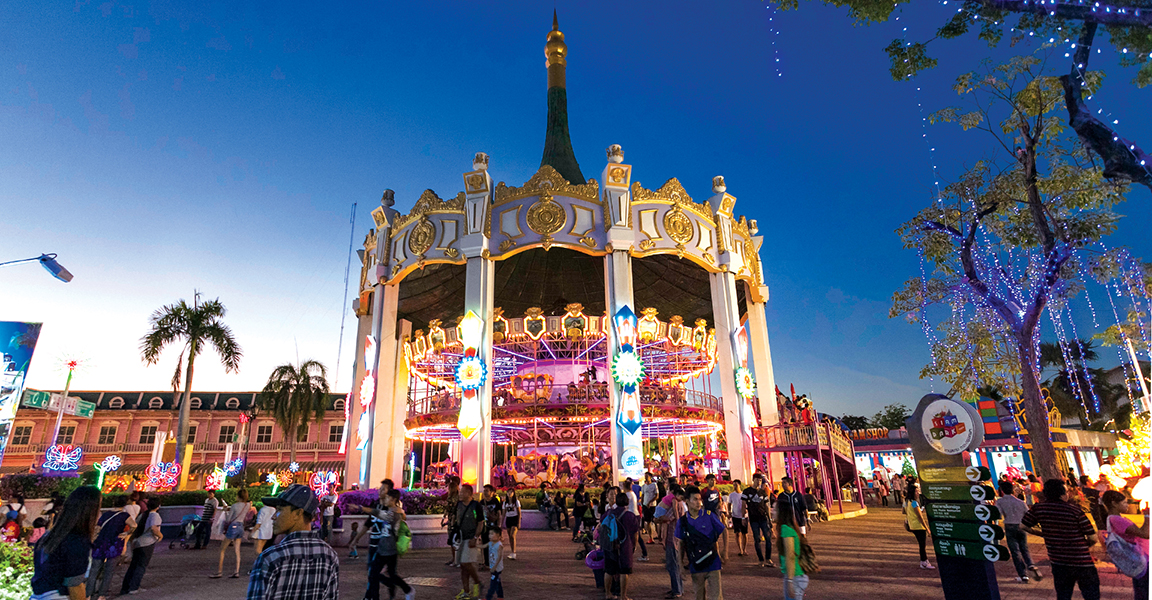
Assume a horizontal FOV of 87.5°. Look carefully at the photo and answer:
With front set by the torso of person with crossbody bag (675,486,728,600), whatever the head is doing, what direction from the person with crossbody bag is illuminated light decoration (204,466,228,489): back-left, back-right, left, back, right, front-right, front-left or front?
back-right

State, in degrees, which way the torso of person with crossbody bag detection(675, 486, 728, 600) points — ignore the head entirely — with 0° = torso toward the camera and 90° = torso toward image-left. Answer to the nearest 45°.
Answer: approximately 0°

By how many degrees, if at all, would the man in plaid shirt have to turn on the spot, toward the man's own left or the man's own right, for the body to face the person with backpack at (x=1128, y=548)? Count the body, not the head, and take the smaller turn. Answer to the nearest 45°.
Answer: approximately 135° to the man's own right

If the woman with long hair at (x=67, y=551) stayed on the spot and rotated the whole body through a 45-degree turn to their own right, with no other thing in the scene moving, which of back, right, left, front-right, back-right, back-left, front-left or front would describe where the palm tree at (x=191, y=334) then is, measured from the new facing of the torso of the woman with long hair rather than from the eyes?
left

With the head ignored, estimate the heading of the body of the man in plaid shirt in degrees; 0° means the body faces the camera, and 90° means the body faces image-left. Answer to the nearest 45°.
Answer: approximately 135°

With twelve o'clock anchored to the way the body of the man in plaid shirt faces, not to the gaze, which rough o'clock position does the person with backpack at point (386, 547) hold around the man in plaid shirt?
The person with backpack is roughly at 2 o'clock from the man in plaid shirt.

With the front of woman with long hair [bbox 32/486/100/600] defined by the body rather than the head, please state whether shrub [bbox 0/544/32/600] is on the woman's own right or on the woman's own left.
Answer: on the woman's own left

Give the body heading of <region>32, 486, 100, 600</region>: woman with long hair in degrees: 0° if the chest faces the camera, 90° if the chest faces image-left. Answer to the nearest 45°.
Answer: approximately 225°

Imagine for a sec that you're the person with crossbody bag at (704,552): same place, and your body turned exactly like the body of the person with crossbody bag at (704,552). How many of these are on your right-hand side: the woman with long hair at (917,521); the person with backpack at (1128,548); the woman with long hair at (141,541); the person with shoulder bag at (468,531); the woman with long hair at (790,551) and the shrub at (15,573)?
3

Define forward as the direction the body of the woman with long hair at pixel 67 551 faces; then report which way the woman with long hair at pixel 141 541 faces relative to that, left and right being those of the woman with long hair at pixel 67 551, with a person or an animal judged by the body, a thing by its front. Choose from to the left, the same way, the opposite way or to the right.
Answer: the same way
